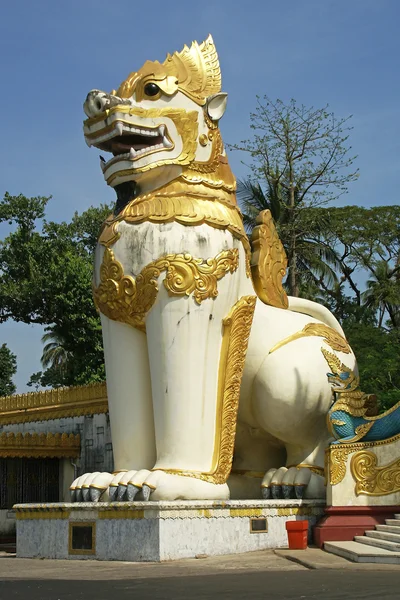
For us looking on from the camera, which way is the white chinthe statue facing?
facing the viewer and to the left of the viewer

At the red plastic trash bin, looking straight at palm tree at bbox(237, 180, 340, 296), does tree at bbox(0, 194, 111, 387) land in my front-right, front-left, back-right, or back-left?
front-left

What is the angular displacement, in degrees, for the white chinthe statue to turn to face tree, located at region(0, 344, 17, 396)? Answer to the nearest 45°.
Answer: approximately 135° to its right

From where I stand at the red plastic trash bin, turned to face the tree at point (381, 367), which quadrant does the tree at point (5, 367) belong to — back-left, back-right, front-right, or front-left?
front-left

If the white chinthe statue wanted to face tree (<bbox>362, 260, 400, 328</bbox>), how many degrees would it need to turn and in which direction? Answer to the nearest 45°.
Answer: approximately 135° to its right

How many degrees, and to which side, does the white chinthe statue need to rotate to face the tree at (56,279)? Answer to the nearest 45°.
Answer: approximately 135° to its right

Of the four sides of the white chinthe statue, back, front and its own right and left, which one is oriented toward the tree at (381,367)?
back

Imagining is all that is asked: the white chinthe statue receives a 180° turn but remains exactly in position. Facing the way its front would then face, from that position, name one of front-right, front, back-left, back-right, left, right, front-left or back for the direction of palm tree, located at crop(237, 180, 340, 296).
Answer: front-left
